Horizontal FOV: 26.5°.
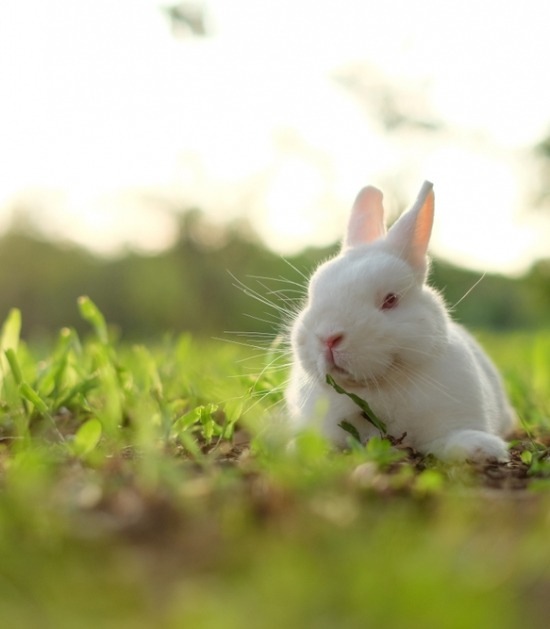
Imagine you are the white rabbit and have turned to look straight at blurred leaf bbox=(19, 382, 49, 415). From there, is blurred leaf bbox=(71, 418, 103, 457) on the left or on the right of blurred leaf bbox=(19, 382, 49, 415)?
left

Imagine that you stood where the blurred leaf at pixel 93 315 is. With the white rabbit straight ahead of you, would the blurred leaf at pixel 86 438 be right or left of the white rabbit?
right

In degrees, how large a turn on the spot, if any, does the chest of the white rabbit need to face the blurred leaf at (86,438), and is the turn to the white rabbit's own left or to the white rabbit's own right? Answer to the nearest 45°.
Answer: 0° — it already faces it

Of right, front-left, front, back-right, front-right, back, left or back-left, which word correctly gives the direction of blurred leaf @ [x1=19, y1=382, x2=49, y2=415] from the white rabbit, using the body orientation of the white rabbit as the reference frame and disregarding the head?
front-right

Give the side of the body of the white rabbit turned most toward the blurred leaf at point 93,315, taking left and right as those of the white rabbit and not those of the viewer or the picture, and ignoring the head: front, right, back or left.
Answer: right

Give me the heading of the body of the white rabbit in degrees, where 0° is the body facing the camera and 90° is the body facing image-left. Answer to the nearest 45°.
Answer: approximately 45°
